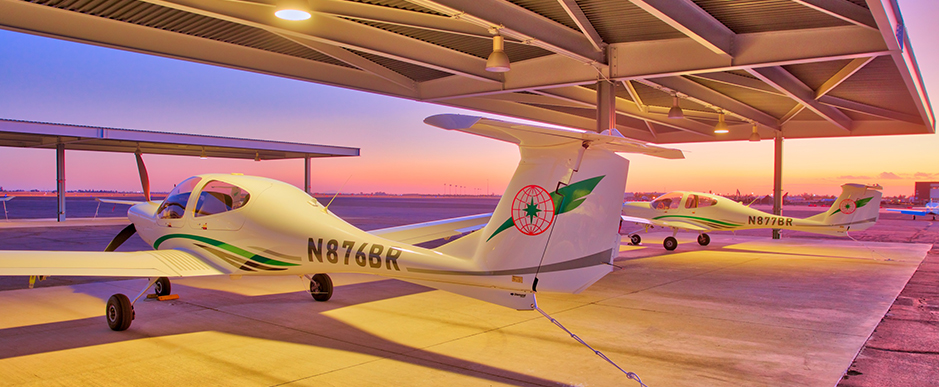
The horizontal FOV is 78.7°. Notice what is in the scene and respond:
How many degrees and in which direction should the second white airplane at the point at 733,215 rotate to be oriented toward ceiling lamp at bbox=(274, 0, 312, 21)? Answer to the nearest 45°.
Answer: approximately 90° to its left

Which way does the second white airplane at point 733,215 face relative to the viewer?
to the viewer's left

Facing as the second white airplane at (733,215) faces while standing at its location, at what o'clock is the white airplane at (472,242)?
The white airplane is roughly at 9 o'clock from the second white airplane.

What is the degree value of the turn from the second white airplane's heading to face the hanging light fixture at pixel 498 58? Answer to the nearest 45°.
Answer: approximately 90° to its left

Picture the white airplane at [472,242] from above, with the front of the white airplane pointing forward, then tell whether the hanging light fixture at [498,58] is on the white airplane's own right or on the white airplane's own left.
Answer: on the white airplane's own right
